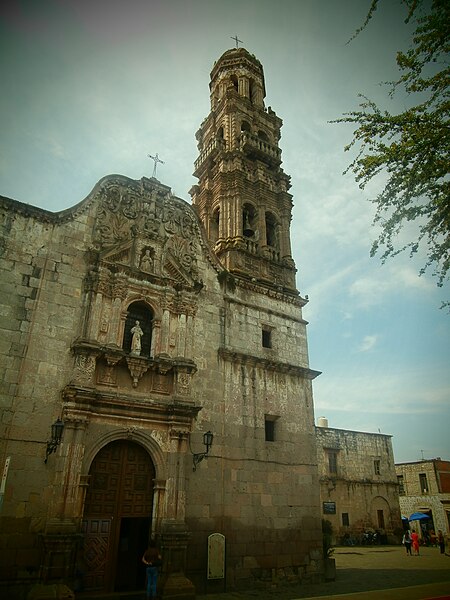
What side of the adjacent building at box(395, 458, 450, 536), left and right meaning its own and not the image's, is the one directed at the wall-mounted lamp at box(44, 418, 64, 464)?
front

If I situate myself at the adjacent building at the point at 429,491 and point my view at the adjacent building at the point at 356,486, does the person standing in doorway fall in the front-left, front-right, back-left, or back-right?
front-left

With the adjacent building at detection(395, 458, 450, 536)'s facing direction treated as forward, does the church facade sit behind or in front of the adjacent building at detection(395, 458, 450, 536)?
in front

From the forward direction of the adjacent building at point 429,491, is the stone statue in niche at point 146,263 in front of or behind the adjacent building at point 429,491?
in front

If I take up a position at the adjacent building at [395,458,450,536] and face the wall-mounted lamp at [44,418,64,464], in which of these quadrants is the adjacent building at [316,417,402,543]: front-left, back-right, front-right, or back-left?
front-right

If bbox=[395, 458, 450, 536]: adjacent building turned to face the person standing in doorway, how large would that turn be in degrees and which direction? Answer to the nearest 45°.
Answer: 0° — it already faces them

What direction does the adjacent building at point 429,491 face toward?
toward the camera

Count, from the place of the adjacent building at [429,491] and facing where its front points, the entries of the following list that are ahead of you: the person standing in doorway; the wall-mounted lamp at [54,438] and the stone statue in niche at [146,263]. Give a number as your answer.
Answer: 3

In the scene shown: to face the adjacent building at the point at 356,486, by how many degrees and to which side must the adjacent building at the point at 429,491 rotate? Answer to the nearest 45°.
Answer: approximately 45° to its right
